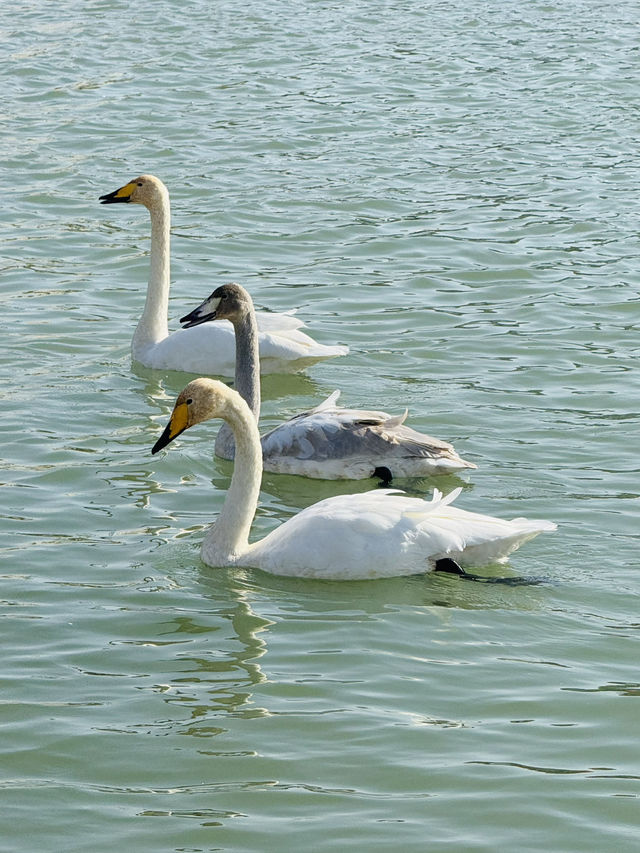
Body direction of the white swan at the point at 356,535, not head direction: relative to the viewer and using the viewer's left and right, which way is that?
facing to the left of the viewer

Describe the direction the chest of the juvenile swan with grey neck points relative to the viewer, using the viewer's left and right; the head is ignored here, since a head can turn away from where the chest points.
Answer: facing to the left of the viewer

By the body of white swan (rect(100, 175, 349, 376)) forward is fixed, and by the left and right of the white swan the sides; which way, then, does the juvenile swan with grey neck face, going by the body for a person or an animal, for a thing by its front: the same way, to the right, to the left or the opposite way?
the same way

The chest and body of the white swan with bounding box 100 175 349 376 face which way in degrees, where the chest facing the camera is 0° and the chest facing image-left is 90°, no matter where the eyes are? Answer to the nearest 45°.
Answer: approximately 90°

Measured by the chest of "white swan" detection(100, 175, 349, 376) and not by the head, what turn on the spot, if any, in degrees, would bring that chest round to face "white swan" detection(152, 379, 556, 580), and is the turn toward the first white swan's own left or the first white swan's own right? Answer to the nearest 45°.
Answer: approximately 90° to the first white swan's own left

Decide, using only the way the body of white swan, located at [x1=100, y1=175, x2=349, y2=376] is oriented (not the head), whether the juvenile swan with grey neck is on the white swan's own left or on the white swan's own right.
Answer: on the white swan's own left

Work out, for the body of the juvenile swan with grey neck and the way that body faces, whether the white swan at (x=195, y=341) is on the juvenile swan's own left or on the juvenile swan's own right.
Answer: on the juvenile swan's own right

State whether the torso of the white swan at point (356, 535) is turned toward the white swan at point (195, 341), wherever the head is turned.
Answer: no

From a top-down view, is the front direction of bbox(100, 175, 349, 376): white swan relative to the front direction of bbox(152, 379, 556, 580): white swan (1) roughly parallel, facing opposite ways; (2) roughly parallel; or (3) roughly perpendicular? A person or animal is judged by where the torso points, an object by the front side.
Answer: roughly parallel

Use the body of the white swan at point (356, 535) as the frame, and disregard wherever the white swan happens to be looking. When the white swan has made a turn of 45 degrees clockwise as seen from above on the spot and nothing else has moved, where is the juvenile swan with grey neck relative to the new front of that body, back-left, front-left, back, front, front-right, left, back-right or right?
front-right

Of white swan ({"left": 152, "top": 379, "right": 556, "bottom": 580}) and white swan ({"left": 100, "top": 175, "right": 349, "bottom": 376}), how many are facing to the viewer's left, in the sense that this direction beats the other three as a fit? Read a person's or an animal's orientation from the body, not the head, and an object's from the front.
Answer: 2
